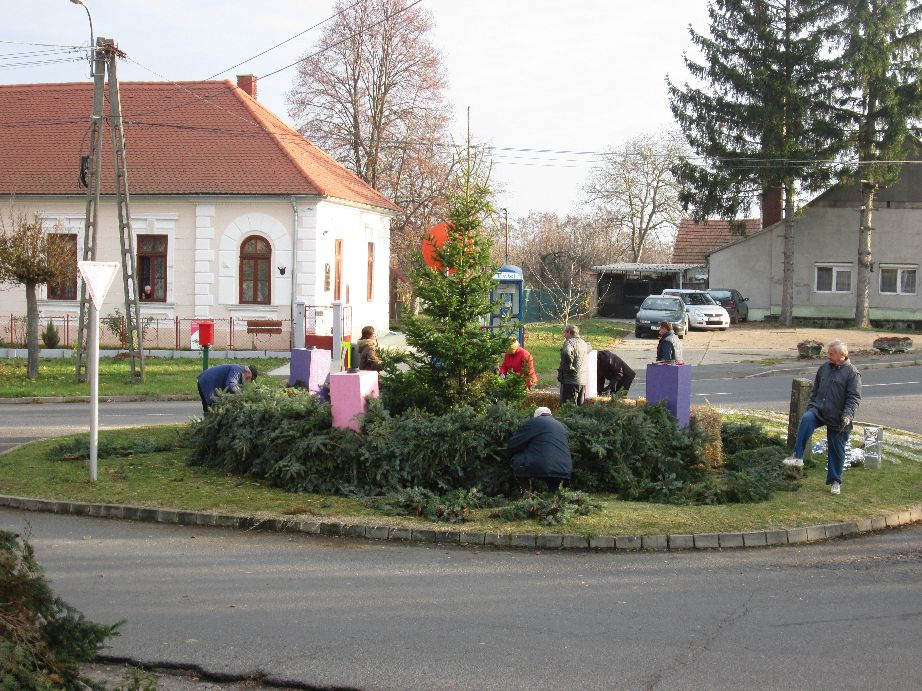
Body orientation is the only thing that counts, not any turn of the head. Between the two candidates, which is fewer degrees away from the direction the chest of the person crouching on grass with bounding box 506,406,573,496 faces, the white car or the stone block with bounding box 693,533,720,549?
the white car

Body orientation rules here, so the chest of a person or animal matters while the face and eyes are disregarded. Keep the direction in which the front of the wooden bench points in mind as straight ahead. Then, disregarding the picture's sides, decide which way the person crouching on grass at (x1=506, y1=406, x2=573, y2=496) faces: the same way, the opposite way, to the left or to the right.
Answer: the opposite way

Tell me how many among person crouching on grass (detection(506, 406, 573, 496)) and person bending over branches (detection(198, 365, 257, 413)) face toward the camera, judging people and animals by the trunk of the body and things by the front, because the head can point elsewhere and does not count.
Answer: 0

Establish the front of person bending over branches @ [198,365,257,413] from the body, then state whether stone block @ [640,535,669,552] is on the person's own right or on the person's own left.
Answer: on the person's own right

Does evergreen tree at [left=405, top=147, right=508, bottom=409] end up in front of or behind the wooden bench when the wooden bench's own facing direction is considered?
in front

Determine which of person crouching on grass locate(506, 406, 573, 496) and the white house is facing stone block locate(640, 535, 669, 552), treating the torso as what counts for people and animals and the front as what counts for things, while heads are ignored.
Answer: the white house

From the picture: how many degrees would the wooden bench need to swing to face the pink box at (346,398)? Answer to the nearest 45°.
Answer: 0° — it already faces it

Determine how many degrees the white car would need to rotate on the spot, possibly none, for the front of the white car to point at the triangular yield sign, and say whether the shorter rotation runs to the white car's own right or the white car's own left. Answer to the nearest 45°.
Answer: approximately 45° to the white car's own right

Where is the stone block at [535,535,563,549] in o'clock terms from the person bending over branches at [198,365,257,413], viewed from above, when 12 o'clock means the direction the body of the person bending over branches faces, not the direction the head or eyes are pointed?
The stone block is roughly at 2 o'clock from the person bending over branches.

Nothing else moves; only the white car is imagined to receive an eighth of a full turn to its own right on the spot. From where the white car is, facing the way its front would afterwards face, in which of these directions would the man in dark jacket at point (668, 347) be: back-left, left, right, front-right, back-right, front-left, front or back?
front

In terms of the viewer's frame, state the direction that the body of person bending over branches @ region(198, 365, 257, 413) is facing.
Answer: to the viewer's right

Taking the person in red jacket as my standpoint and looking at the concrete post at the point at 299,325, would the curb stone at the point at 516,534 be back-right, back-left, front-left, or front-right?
back-left

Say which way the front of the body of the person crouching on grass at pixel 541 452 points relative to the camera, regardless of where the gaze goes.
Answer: away from the camera

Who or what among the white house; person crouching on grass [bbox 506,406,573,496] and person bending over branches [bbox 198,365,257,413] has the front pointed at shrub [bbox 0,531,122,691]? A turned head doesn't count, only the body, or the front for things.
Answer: the white house

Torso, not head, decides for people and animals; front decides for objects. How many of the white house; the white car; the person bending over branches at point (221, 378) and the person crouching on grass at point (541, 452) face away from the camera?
1

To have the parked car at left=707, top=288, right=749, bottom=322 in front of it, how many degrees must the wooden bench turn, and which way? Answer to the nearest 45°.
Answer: approximately 135° to its left

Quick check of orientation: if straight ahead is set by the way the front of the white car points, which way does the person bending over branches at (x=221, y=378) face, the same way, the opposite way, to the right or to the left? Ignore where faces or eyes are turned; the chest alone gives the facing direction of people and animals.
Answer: to the left
